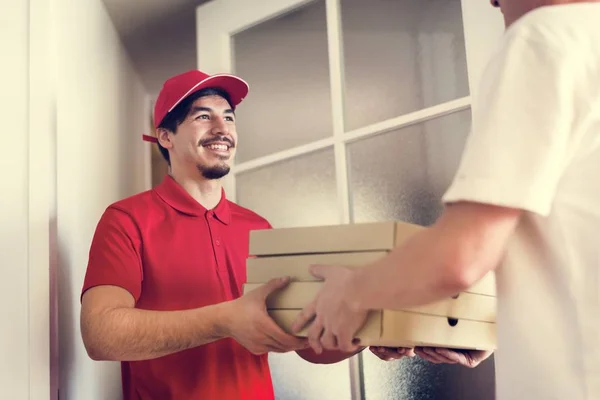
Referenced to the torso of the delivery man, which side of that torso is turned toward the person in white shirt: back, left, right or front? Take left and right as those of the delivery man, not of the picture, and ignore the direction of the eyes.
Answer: front

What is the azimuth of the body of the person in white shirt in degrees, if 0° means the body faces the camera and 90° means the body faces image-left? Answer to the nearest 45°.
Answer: approximately 135°

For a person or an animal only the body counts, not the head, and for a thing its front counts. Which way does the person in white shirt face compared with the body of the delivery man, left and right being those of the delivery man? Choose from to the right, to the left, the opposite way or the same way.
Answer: the opposite way

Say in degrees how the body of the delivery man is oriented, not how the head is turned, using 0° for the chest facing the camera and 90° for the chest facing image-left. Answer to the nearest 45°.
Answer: approximately 315°

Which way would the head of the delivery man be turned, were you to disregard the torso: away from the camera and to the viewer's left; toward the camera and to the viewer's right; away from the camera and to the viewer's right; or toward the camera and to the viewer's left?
toward the camera and to the viewer's right
